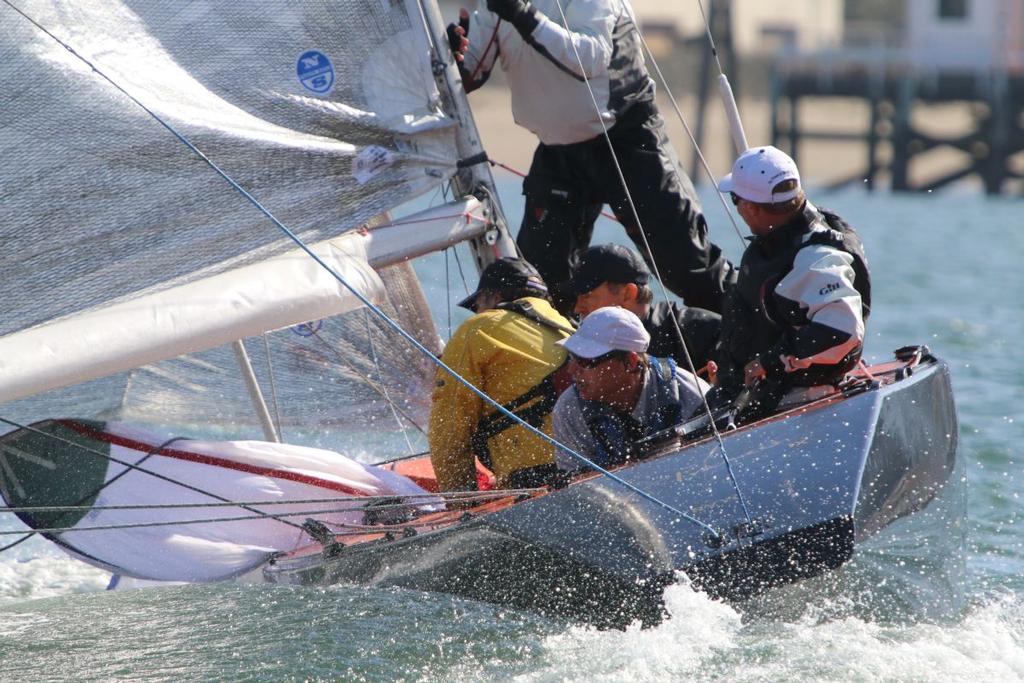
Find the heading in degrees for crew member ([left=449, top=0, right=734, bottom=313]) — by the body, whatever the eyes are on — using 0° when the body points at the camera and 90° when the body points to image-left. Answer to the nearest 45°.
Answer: approximately 45°

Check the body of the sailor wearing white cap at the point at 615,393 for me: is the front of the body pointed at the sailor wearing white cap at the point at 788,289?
no

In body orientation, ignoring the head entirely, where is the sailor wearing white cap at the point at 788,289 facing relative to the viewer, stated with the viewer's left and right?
facing to the left of the viewer

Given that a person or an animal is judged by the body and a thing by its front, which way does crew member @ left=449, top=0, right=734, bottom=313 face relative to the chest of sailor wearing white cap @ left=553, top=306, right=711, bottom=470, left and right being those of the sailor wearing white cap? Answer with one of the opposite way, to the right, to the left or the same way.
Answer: the same way

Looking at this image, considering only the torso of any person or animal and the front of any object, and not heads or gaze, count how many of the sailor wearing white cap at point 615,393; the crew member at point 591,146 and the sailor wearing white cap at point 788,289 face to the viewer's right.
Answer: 0

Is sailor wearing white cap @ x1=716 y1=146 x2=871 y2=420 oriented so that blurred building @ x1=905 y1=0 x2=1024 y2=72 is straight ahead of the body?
no

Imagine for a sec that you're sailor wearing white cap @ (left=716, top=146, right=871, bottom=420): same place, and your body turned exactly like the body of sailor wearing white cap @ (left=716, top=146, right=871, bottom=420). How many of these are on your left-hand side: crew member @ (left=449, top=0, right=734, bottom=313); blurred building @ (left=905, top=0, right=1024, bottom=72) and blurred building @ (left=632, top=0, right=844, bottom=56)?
0

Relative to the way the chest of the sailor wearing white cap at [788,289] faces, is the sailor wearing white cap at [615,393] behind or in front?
in front

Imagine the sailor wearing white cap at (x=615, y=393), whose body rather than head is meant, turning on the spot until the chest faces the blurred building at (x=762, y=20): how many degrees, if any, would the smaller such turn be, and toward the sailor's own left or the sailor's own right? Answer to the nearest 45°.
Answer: approximately 135° to the sailor's own right

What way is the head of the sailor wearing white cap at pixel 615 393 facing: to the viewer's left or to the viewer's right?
to the viewer's left

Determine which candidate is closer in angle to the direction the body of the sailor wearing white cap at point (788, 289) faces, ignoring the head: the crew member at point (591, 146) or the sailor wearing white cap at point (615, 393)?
the sailor wearing white cap

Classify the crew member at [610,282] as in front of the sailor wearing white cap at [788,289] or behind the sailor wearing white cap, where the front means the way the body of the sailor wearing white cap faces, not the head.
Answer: in front
